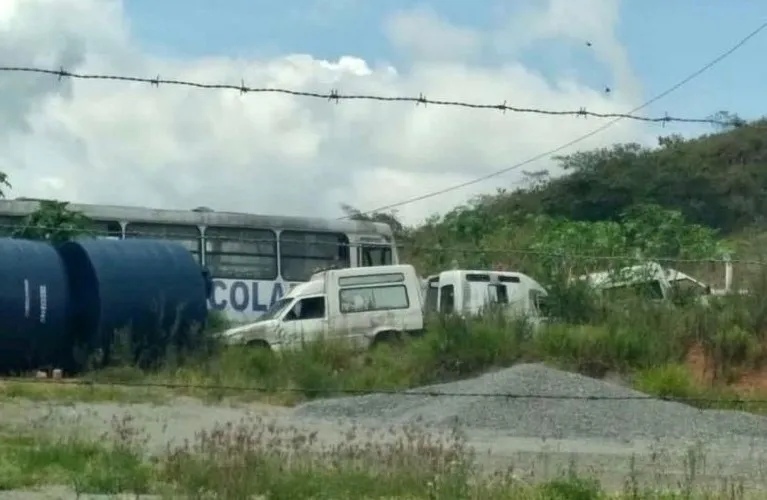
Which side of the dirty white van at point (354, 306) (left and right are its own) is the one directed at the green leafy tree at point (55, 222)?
front

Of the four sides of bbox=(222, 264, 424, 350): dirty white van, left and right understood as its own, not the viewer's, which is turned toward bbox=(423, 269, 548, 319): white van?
back

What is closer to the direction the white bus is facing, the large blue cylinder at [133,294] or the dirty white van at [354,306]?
the dirty white van

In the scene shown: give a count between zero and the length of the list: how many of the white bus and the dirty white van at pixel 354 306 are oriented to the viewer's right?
1

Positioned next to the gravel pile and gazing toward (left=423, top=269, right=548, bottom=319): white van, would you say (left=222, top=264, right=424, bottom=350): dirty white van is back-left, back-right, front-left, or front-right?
front-left

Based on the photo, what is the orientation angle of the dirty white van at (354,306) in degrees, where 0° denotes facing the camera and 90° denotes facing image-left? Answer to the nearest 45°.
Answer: approximately 90°

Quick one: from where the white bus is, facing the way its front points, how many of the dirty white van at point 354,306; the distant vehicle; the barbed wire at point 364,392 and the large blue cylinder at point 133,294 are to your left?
0

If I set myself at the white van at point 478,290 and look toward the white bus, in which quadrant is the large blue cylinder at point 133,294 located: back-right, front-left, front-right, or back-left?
front-left

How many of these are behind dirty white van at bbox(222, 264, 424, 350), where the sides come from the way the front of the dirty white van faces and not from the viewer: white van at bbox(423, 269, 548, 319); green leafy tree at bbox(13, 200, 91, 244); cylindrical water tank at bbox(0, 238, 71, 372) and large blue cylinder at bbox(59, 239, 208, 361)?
1

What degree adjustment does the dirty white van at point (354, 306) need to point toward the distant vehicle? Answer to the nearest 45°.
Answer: approximately 180°

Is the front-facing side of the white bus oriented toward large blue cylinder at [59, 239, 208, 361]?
no

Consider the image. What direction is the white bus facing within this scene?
to the viewer's right

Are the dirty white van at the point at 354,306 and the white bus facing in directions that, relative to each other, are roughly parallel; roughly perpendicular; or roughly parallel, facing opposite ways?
roughly parallel, facing opposite ways

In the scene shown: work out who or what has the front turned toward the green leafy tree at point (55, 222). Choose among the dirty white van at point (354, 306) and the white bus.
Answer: the dirty white van

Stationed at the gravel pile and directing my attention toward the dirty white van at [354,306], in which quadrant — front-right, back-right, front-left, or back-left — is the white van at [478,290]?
front-right

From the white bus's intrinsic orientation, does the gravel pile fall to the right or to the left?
on its right
